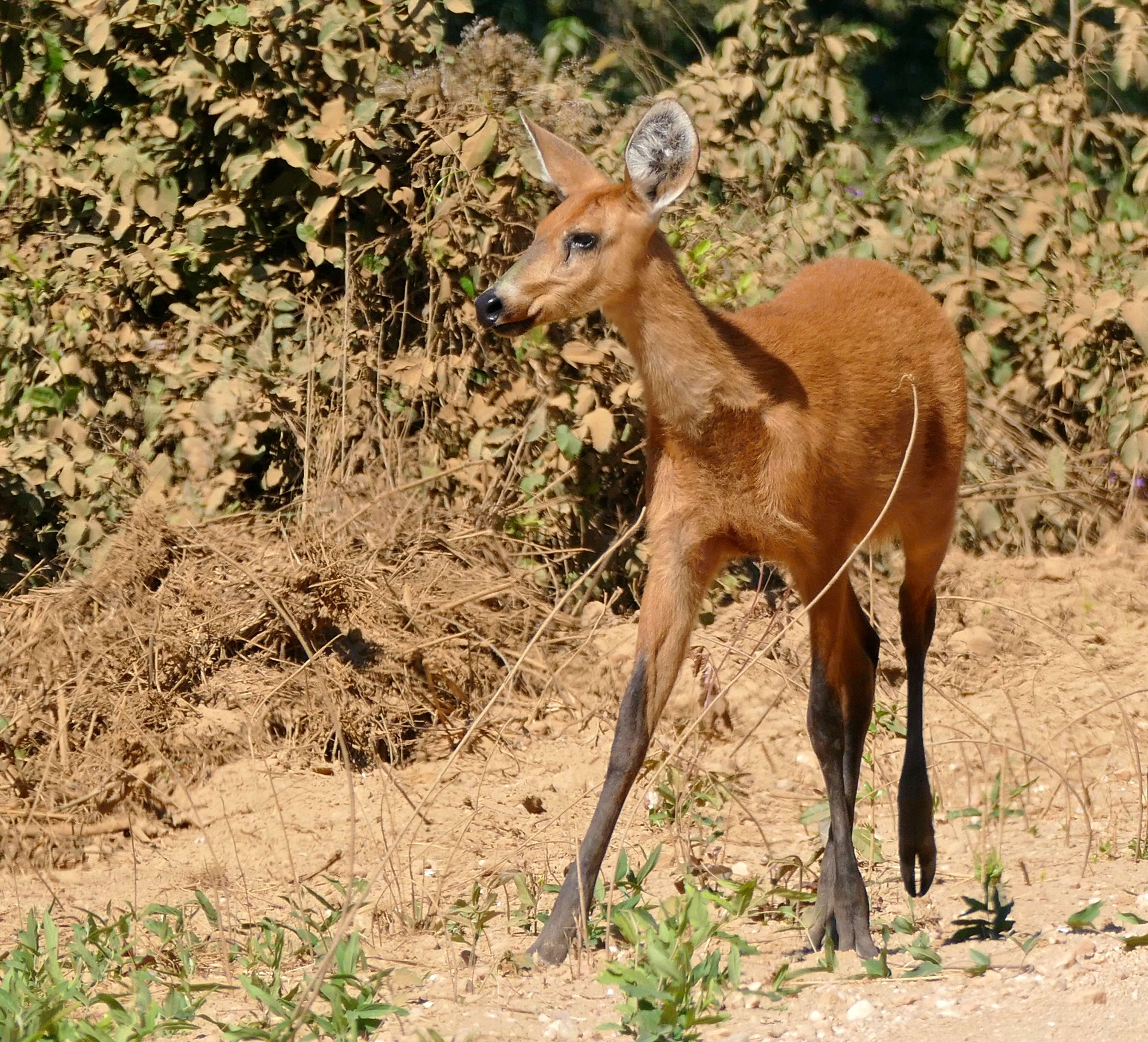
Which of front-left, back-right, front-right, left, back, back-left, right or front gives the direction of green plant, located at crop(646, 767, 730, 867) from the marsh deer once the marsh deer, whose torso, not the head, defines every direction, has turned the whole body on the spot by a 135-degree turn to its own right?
front

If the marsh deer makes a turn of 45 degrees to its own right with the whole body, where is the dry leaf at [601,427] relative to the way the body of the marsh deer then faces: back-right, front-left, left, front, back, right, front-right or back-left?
right

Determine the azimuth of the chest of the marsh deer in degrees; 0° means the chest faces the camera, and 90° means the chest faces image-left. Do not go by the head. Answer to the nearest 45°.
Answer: approximately 45°

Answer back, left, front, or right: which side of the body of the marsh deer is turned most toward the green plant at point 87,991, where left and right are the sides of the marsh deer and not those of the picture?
front

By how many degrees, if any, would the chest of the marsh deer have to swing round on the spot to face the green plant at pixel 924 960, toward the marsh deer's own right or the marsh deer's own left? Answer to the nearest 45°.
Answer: approximately 90° to the marsh deer's own left

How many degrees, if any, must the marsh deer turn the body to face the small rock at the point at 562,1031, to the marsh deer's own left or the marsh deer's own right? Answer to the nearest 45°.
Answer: approximately 45° to the marsh deer's own left

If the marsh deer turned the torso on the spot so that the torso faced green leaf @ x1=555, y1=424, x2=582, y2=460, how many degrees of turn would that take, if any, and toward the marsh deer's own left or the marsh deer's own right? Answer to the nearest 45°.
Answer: approximately 135° to the marsh deer's own right

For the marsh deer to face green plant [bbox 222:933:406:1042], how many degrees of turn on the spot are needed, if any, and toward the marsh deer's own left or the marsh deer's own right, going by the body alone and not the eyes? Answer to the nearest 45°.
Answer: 0° — it already faces it

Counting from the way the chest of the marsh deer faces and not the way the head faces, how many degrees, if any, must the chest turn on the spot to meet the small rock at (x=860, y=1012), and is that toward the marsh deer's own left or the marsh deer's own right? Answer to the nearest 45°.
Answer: approximately 45° to the marsh deer's own left

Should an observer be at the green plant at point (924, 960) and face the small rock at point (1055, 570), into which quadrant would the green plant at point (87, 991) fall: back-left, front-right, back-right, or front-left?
back-left

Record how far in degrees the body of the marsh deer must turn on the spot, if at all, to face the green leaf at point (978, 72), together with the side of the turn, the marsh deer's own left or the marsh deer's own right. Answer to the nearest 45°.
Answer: approximately 135° to the marsh deer's own right
